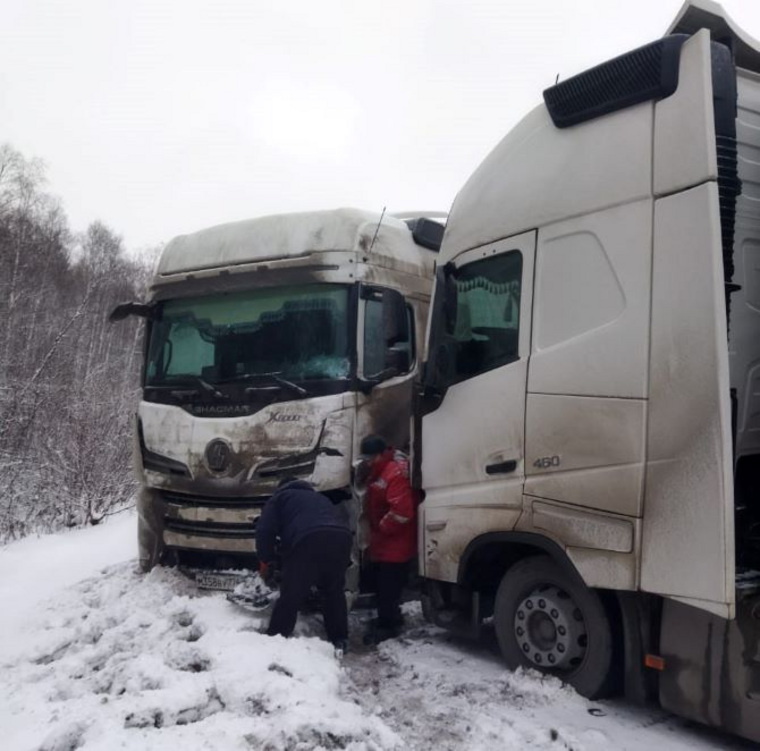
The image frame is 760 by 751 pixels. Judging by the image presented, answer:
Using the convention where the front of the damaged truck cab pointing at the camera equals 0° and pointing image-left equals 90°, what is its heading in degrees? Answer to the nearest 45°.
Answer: approximately 45°

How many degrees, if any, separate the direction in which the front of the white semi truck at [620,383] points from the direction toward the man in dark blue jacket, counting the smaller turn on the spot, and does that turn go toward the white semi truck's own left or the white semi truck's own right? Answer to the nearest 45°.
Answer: approximately 45° to the white semi truck's own left

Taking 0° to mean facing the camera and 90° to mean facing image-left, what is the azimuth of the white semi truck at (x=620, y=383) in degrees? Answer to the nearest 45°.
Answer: approximately 135°

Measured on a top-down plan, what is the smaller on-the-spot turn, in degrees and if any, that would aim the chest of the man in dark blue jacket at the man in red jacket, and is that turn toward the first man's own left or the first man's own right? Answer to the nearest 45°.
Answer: approximately 90° to the first man's own right

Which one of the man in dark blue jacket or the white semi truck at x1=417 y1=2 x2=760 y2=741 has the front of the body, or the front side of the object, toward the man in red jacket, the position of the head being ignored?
the white semi truck

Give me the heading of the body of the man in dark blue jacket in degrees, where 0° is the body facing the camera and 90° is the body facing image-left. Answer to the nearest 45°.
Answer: approximately 135°

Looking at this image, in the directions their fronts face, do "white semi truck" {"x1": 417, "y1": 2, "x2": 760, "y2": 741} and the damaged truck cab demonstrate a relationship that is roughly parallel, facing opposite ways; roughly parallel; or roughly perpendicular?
roughly perpendicular
